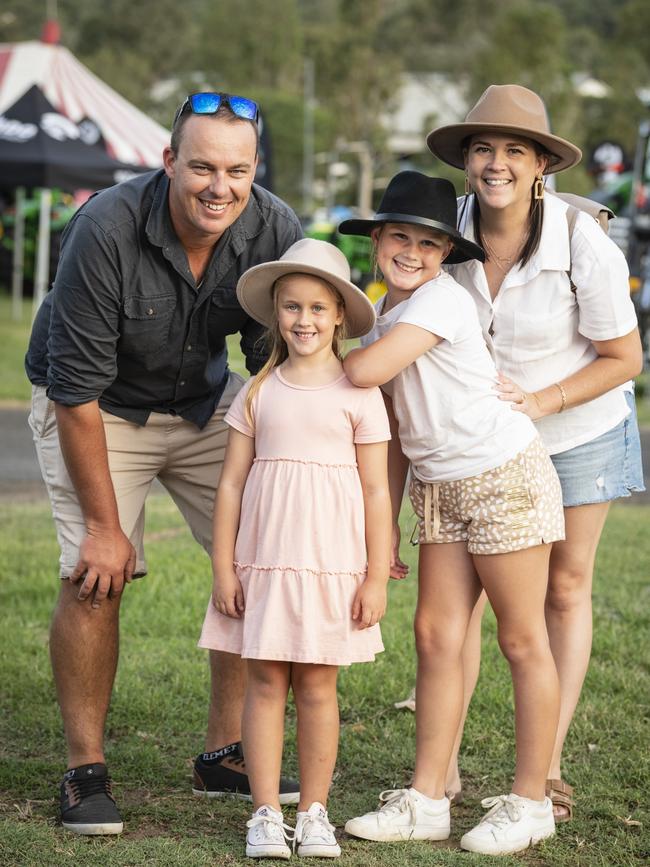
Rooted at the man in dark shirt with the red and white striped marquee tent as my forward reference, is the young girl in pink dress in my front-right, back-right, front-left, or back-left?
back-right

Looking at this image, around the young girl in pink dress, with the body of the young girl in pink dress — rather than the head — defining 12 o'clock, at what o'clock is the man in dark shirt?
The man in dark shirt is roughly at 4 o'clock from the young girl in pink dress.

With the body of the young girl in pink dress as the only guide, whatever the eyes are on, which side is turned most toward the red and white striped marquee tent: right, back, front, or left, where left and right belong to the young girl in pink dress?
back

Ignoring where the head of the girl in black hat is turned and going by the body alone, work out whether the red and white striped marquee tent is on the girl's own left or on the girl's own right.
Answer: on the girl's own right

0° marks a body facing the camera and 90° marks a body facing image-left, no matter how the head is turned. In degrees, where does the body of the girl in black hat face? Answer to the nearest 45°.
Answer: approximately 45°

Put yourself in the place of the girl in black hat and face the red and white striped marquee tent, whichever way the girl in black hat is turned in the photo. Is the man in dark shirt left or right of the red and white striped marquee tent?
left
